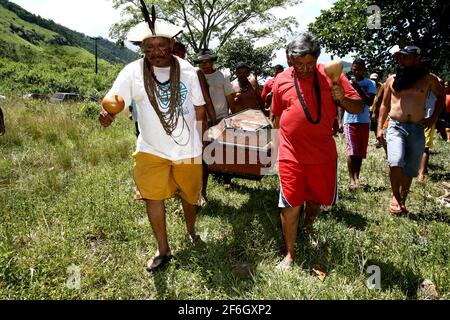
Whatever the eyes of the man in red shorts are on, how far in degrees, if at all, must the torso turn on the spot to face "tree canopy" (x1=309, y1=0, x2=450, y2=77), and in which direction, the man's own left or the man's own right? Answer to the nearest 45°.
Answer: approximately 180°

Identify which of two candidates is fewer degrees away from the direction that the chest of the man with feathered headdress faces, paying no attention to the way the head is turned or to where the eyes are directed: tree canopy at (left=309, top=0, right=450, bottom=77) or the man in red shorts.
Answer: the man in red shorts

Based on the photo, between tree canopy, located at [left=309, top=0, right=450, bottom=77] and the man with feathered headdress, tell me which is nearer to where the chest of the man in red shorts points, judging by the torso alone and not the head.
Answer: the man with feathered headdress

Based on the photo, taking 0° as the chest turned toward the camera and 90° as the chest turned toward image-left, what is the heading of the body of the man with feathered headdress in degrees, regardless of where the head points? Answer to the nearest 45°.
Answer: approximately 0°

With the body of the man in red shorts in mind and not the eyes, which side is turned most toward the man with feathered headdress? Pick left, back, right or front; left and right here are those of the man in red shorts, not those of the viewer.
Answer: right

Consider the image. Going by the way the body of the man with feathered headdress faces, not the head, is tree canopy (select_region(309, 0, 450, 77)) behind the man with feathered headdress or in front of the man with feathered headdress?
behind

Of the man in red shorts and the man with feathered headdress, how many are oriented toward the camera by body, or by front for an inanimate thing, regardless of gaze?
2

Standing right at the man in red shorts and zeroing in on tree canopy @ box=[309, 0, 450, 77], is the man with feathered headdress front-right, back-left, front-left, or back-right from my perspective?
back-left
